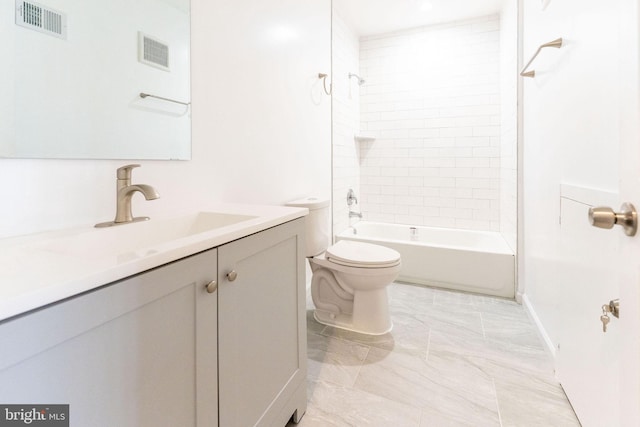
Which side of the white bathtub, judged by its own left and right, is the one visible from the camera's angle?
front

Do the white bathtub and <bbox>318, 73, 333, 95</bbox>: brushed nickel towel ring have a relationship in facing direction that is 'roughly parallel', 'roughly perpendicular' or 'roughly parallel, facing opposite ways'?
roughly perpendicular

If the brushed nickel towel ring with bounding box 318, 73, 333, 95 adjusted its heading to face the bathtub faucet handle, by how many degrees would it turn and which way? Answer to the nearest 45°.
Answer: approximately 90° to its left

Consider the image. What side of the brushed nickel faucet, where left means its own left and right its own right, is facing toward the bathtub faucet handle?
left

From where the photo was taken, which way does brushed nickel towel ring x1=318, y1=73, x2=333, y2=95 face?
to the viewer's right

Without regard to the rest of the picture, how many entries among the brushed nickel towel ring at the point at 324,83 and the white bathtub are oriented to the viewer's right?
1

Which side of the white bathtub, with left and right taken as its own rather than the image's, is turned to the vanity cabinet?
front

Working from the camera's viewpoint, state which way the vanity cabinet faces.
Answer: facing the viewer and to the right of the viewer

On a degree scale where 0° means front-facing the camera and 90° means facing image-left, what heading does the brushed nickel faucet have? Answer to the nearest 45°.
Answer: approximately 315°
